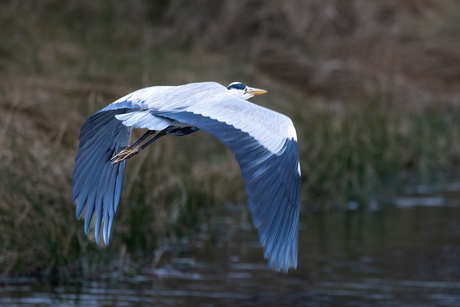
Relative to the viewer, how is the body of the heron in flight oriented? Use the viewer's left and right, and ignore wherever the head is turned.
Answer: facing away from the viewer and to the right of the viewer
